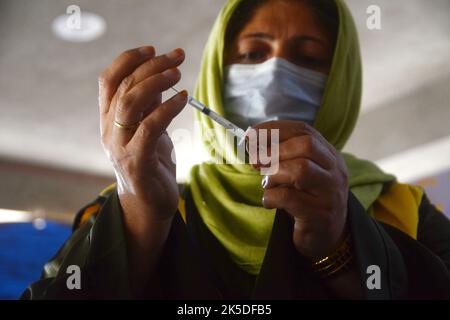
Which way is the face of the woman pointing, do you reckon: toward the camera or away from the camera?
toward the camera

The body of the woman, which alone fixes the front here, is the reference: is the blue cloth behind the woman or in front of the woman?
behind

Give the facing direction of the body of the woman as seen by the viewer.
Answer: toward the camera
